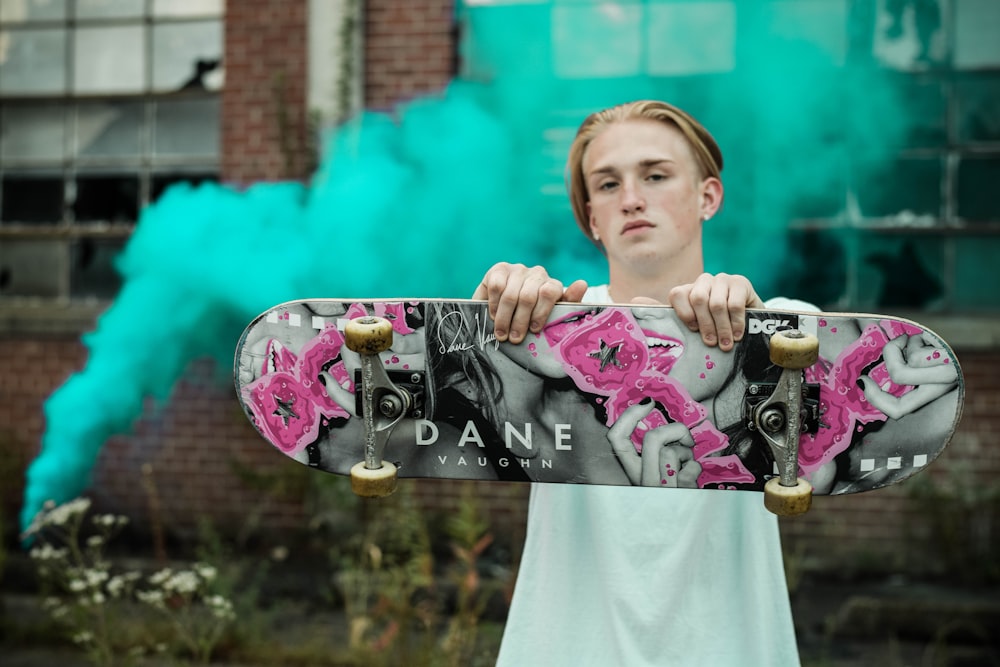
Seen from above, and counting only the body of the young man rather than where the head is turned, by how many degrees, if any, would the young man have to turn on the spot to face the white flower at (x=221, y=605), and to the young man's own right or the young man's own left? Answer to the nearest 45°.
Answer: approximately 135° to the young man's own right

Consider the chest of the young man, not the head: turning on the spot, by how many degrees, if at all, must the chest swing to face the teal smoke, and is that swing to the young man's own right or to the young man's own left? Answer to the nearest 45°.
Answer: approximately 180°

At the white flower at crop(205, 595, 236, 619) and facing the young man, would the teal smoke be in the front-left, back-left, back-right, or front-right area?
back-left

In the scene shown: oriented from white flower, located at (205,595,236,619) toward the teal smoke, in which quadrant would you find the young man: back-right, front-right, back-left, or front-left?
back-right

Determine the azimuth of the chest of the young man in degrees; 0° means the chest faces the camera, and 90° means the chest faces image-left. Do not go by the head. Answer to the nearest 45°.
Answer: approximately 0°
